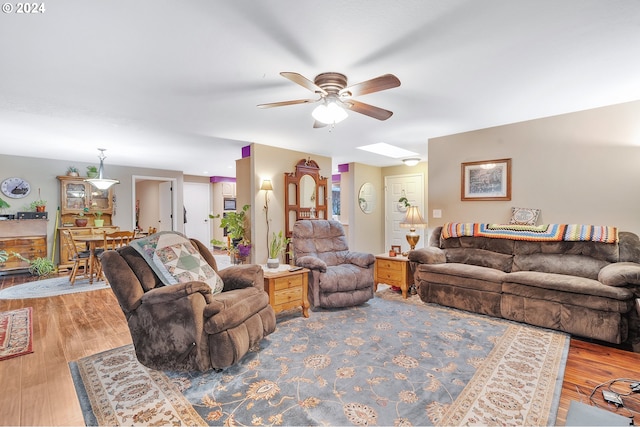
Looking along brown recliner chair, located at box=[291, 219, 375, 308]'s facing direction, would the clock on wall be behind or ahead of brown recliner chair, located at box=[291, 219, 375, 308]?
behind

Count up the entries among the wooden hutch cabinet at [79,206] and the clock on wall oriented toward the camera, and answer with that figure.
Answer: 2

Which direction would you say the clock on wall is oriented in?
toward the camera

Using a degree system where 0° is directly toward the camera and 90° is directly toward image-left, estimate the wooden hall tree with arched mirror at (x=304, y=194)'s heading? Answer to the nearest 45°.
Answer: approximately 315°

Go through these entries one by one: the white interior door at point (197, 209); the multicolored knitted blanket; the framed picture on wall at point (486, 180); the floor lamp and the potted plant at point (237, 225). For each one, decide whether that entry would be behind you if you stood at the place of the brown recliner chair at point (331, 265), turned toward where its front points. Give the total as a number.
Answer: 3

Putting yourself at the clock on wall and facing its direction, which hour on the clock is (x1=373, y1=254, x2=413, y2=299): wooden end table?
The wooden end table is roughly at 11 o'clock from the clock on wall.

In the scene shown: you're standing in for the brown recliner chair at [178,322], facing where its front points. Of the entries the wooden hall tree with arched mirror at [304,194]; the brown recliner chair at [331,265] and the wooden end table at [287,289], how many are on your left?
3

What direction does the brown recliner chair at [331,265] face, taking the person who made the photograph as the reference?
facing the viewer and to the right of the viewer

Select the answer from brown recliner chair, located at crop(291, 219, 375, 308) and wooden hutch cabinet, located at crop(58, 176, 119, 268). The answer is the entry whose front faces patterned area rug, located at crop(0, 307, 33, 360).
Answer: the wooden hutch cabinet

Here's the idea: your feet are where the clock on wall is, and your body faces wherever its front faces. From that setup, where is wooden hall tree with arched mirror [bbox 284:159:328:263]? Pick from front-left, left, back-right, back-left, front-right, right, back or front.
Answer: front-left

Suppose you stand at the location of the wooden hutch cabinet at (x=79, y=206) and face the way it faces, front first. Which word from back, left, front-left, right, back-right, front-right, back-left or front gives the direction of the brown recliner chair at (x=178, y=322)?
front

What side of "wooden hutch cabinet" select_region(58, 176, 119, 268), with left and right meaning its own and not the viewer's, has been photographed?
front
